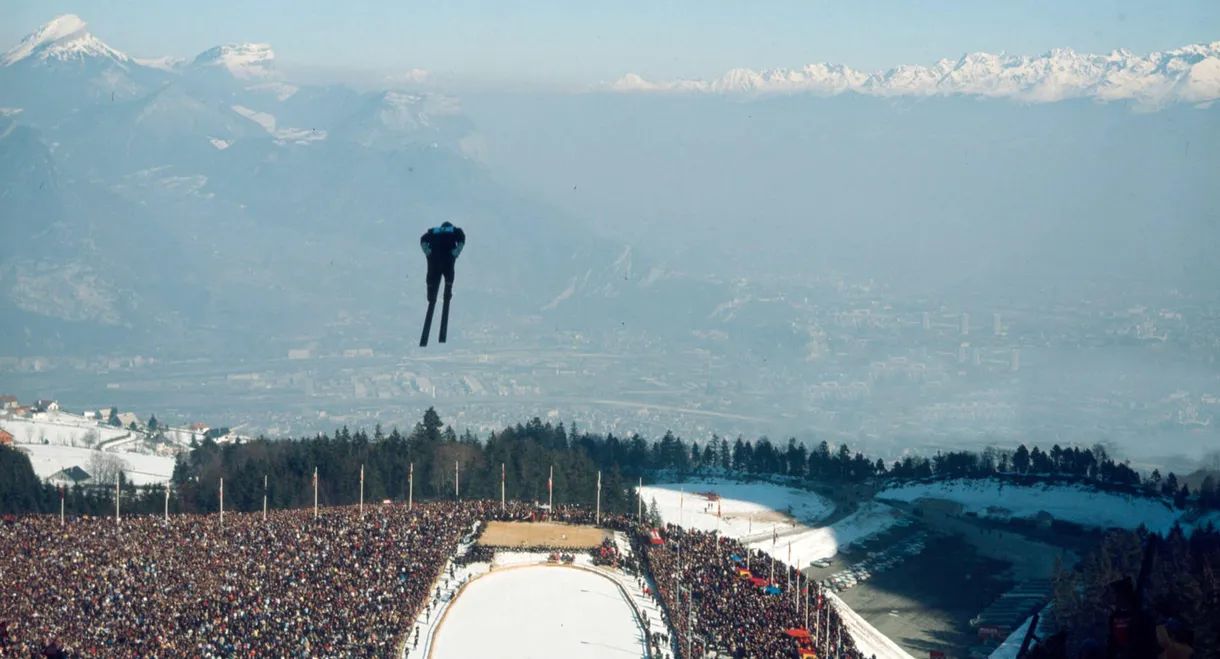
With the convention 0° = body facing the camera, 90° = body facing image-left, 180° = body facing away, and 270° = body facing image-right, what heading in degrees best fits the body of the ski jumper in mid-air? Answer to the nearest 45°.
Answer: approximately 180°
